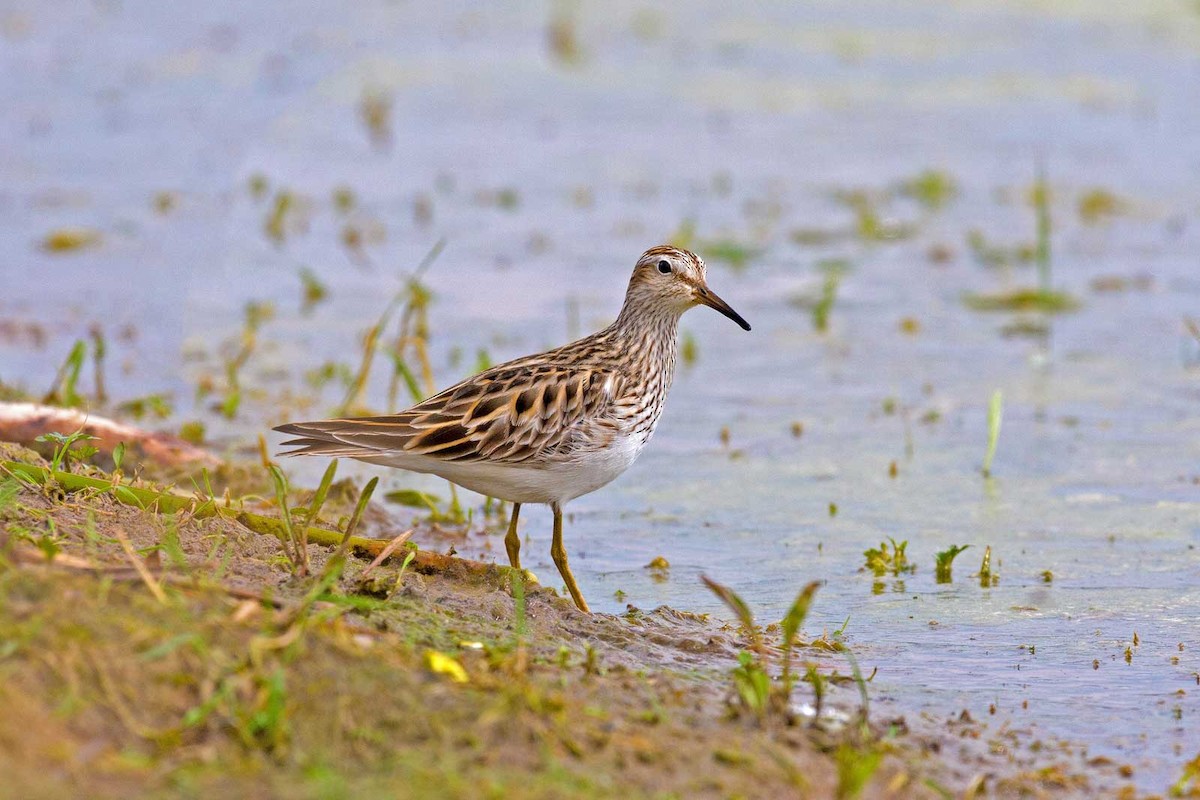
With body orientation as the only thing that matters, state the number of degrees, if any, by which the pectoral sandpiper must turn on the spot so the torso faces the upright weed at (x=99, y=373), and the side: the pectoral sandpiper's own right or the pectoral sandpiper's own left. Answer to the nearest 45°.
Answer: approximately 135° to the pectoral sandpiper's own left

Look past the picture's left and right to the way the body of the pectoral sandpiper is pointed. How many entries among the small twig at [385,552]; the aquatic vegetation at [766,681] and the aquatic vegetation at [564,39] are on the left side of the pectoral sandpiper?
1

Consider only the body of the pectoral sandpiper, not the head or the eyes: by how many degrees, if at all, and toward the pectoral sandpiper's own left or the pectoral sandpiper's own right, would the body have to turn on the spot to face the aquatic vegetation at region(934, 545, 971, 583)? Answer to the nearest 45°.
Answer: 0° — it already faces it

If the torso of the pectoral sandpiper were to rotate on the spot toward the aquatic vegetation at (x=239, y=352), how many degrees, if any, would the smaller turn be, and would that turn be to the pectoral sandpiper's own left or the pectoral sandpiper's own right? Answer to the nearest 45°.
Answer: approximately 135° to the pectoral sandpiper's own left

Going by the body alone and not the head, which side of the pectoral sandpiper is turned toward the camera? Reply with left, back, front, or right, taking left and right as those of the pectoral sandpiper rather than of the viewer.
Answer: right

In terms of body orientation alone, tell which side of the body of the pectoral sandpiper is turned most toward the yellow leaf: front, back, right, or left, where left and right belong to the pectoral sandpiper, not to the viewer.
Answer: right

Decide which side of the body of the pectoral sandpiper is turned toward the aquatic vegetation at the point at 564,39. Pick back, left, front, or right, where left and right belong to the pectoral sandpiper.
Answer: left

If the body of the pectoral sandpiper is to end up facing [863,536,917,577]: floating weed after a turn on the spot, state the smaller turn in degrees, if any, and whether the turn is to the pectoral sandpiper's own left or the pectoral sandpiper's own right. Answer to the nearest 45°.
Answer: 0° — it already faces it

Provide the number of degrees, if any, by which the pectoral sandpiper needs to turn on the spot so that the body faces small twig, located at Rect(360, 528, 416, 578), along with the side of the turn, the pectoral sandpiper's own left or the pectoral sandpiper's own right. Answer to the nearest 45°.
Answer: approximately 135° to the pectoral sandpiper's own right

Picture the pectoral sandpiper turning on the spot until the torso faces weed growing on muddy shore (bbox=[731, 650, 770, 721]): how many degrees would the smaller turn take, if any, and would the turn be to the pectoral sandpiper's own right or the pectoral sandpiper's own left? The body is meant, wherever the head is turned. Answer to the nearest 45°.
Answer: approximately 45° to the pectoral sandpiper's own right

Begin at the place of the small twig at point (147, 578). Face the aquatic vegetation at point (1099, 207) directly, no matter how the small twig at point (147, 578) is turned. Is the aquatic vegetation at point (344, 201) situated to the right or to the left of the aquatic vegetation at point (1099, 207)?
left

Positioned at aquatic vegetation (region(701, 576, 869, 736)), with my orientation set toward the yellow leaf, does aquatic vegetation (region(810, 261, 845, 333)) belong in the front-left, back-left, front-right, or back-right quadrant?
back-right

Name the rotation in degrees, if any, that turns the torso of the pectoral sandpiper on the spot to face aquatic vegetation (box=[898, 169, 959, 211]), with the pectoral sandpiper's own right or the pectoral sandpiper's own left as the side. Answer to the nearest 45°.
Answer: approximately 45° to the pectoral sandpiper's own left

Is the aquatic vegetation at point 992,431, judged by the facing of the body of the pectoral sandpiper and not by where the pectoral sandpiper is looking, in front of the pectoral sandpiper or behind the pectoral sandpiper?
in front
